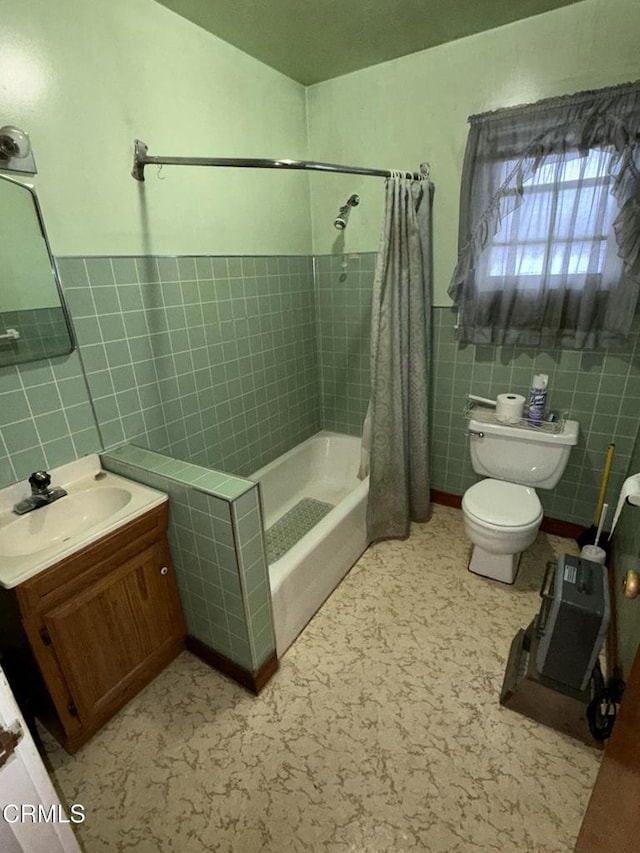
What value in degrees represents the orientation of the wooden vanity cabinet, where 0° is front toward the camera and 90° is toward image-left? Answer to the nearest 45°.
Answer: approximately 315°

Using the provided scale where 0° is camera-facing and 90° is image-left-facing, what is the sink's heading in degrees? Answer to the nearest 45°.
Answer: approximately 315°

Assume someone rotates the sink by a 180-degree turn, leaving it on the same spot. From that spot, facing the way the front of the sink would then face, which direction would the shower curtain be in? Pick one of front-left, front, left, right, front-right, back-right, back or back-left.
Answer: back-right

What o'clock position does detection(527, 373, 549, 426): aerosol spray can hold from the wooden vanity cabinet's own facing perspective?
The aerosol spray can is roughly at 11 o'clock from the wooden vanity cabinet.

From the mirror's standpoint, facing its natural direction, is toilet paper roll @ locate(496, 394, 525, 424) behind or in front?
in front

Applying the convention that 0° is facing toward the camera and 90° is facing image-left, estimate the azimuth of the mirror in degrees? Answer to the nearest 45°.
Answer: approximately 315°

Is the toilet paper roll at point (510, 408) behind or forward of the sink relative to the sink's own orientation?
forward
